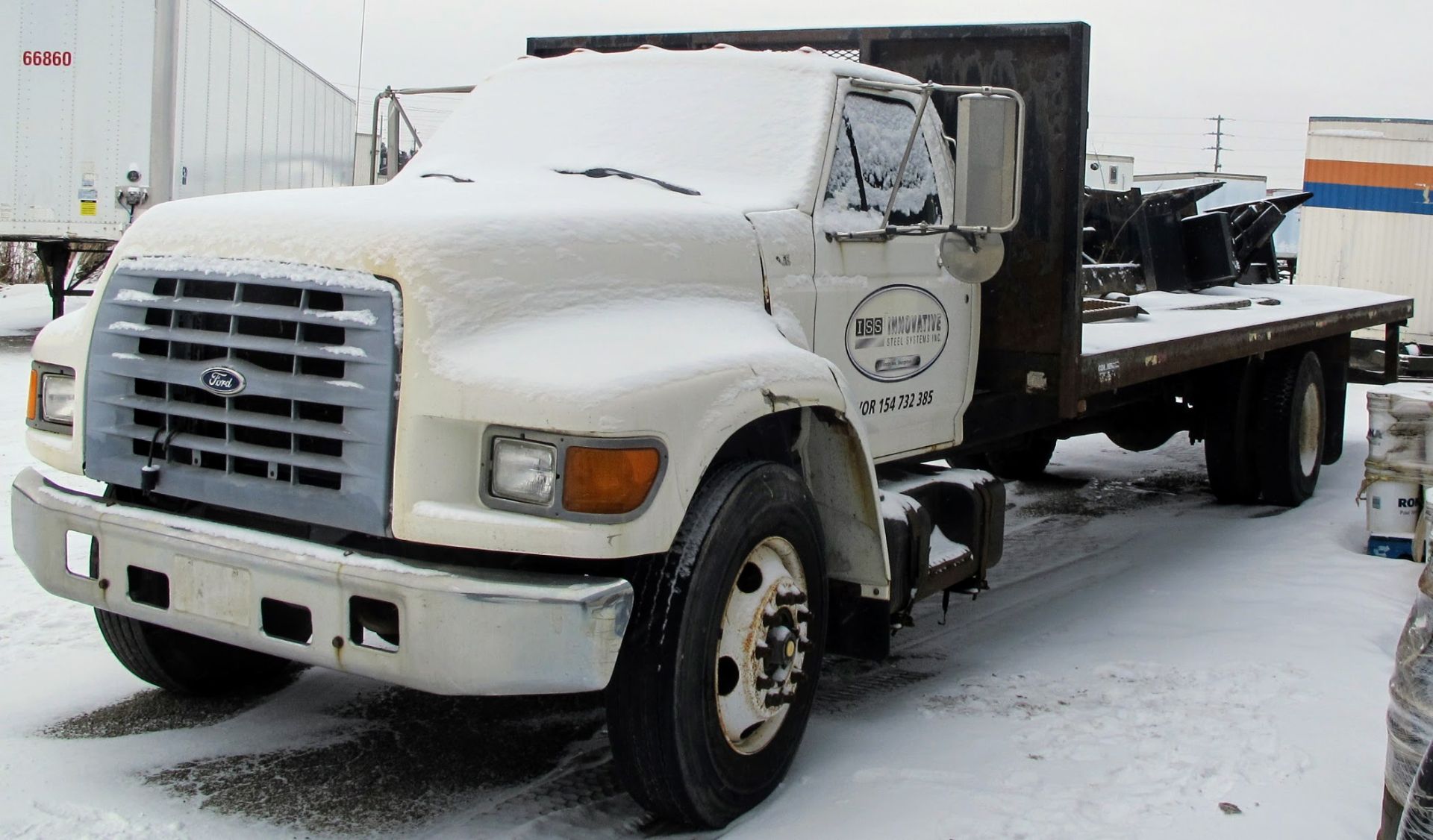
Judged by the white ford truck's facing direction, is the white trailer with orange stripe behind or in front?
behind

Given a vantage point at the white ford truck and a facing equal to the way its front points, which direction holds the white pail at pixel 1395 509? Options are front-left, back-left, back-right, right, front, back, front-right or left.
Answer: back

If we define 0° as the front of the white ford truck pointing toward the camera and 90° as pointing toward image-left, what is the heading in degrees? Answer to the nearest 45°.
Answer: approximately 45°
